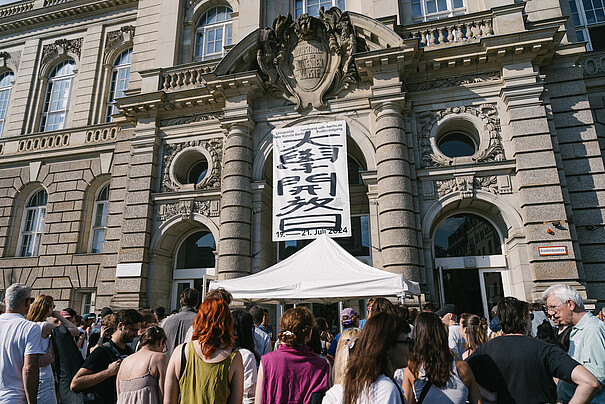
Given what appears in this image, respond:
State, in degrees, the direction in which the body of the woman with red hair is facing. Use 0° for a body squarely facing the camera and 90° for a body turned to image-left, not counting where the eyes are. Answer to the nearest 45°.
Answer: approximately 180°

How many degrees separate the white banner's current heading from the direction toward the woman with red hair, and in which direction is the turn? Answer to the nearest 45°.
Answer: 0° — it already faces them

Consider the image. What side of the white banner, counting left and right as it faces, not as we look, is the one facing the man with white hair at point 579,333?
front

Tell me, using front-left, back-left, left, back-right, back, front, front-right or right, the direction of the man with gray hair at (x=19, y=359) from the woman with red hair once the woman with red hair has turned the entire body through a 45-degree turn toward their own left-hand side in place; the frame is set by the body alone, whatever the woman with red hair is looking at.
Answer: front

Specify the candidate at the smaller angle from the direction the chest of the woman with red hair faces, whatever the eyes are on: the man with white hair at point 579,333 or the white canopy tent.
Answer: the white canopy tent

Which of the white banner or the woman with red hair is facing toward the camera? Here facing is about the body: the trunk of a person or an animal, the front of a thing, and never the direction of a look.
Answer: the white banner

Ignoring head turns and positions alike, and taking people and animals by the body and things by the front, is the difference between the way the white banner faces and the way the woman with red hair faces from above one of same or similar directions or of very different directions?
very different directions

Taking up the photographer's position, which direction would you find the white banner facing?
facing the viewer

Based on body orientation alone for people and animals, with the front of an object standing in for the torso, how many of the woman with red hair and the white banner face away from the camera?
1

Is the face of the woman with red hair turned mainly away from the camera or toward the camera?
away from the camera

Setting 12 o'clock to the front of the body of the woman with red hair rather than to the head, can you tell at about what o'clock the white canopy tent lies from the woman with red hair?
The white canopy tent is roughly at 1 o'clock from the woman with red hair.

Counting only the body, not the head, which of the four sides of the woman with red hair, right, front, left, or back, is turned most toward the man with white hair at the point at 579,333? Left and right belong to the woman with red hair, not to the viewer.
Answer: right
